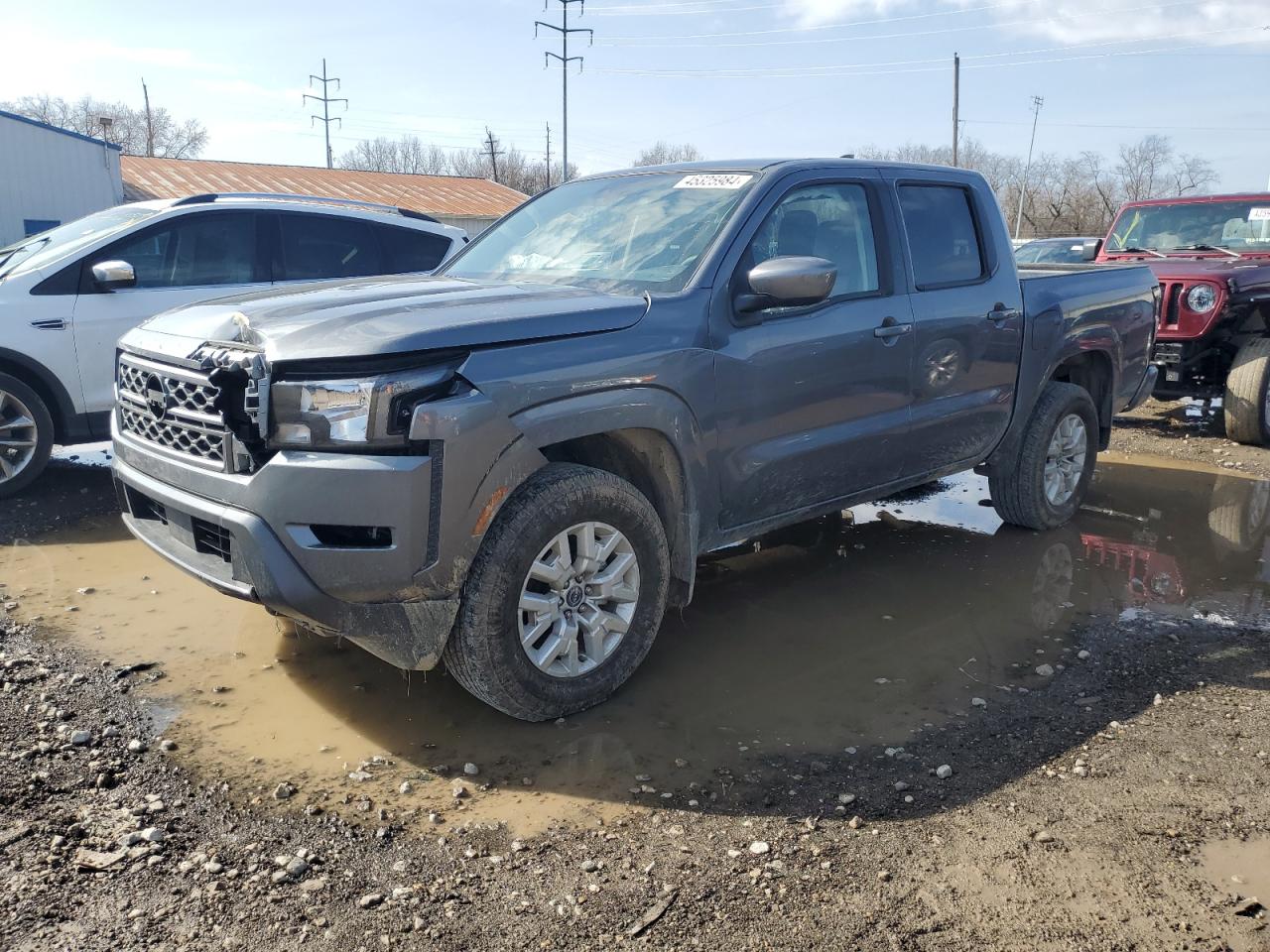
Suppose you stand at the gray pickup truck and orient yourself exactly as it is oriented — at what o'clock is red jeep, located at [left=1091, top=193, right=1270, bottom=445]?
The red jeep is roughly at 6 o'clock from the gray pickup truck.

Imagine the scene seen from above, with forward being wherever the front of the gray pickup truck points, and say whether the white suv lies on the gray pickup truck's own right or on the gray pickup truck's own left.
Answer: on the gray pickup truck's own right

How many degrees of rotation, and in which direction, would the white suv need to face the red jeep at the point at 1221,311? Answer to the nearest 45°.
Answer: approximately 135° to its left

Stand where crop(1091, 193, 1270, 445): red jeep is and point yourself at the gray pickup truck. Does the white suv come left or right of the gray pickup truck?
right

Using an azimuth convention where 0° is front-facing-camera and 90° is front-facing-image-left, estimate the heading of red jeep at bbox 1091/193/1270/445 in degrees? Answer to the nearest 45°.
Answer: approximately 45°

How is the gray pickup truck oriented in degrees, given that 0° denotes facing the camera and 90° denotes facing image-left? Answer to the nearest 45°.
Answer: approximately 45°

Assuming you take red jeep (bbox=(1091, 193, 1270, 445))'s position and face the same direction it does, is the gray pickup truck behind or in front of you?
in front

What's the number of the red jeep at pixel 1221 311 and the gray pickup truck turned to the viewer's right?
0
